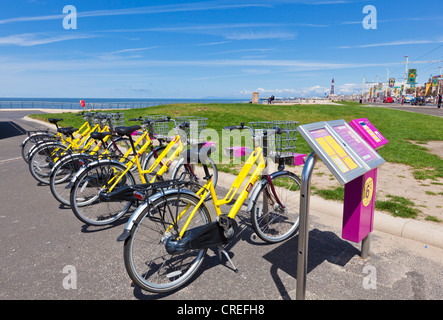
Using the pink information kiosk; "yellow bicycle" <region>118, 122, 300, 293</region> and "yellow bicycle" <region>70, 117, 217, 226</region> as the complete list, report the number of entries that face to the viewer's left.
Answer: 0

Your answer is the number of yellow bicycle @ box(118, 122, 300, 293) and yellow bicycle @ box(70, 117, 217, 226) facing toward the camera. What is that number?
0

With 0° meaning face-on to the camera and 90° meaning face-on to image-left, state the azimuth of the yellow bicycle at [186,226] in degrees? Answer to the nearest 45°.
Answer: approximately 225°

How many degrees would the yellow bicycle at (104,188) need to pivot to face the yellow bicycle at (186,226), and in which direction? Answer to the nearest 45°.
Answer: approximately 90° to its right

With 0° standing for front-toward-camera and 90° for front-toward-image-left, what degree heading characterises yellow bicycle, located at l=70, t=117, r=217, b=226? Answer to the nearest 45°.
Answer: approximately 225°

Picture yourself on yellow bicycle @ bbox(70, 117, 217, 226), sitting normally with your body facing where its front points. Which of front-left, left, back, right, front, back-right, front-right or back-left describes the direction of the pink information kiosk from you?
right
